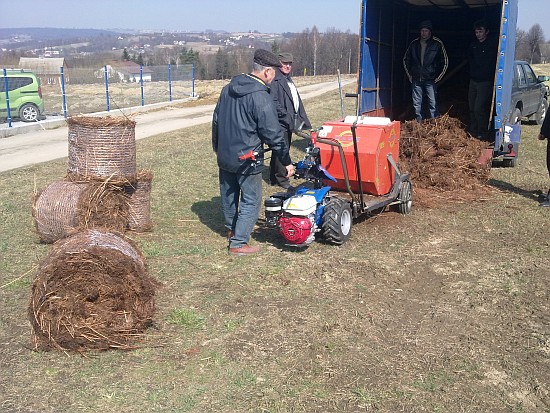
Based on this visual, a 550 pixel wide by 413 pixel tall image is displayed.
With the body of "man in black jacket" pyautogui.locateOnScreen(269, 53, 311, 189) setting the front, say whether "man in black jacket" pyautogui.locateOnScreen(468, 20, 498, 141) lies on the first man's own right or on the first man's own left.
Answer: on the first man's own left

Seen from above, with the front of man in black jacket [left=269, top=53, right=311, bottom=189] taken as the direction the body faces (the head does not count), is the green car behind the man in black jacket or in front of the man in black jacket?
behind

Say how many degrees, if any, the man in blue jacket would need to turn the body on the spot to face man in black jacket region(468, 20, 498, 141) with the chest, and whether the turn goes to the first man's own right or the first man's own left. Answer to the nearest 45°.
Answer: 0° — they already face them

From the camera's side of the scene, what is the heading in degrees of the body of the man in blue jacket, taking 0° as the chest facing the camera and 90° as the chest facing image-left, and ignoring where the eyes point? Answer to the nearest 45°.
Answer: approximately 225°

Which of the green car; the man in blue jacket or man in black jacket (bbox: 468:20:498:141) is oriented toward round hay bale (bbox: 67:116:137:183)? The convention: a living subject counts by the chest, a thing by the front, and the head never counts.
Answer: the man in black jacket

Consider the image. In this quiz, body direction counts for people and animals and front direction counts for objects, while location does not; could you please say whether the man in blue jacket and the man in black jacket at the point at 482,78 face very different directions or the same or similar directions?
very different directions

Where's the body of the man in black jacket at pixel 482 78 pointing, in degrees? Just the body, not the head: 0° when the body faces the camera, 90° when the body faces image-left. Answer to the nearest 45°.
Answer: approximately 45°
